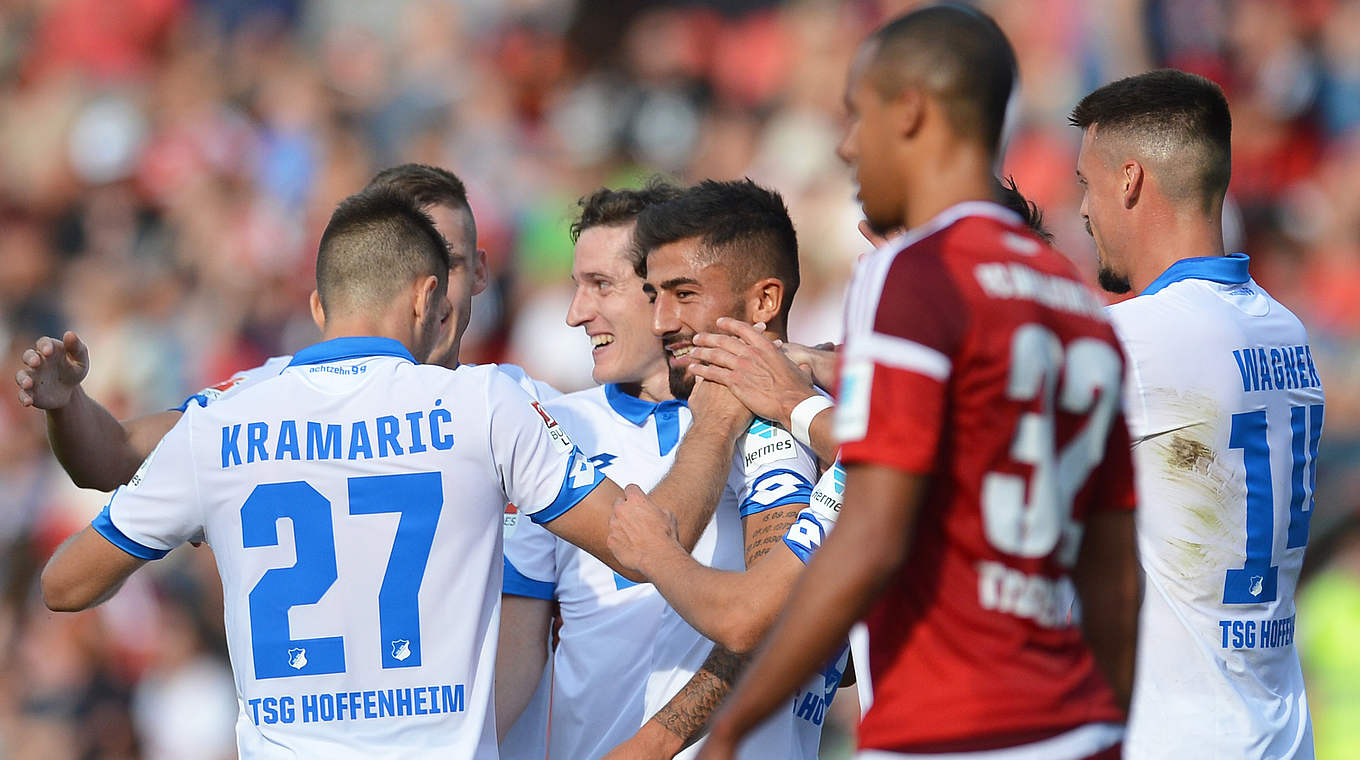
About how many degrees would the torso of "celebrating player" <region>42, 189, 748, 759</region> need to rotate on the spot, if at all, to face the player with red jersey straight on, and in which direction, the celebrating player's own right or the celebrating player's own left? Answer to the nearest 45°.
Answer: approximately 135° to the celebrating player's own right

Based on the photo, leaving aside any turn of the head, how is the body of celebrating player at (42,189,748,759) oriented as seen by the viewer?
away from the camera

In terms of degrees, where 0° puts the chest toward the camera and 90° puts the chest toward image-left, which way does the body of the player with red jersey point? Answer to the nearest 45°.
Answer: approximately 135°

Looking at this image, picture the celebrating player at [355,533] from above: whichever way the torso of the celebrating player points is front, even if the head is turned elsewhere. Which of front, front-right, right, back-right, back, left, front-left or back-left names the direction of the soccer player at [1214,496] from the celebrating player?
right

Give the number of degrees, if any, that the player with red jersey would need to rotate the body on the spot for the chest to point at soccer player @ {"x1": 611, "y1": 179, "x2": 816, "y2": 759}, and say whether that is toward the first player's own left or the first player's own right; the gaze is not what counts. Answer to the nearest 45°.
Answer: approximately 45° to the first player's own right

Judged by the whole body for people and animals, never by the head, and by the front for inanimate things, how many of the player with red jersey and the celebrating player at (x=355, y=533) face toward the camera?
0

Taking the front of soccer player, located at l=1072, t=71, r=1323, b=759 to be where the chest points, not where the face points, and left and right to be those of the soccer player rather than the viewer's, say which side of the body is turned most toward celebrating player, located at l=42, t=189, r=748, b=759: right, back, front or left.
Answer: left

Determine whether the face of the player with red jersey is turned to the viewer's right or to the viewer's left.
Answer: to the viewer's left

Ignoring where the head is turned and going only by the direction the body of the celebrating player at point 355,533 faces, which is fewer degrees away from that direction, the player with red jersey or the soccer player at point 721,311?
the soccer player

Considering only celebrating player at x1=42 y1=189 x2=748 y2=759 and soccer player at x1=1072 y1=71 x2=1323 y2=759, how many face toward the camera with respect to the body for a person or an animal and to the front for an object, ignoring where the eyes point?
0

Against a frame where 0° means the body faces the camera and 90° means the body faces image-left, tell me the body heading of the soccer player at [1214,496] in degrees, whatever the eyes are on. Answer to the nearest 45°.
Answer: approximately 135°

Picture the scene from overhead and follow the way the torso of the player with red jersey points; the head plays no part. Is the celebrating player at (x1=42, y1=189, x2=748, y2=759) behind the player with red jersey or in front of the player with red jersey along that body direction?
in front

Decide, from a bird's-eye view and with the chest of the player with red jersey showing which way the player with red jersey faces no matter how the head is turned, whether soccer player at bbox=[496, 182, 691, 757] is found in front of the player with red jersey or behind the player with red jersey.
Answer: in front
